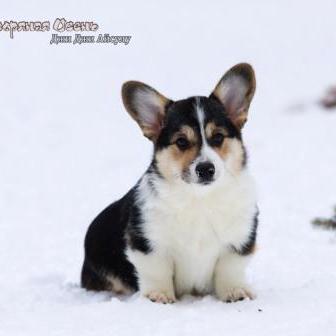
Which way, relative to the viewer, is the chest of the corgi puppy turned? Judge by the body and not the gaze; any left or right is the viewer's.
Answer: facing the viewer and to the right of the viewer

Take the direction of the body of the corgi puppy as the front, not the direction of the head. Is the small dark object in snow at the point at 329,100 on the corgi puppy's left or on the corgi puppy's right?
on the corgi puppy's left
